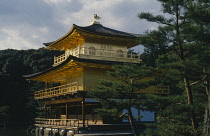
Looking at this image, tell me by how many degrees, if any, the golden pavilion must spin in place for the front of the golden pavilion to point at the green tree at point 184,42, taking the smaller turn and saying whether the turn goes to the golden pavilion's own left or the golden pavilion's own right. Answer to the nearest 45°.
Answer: approximately 45° to the golden pavilion's own left
